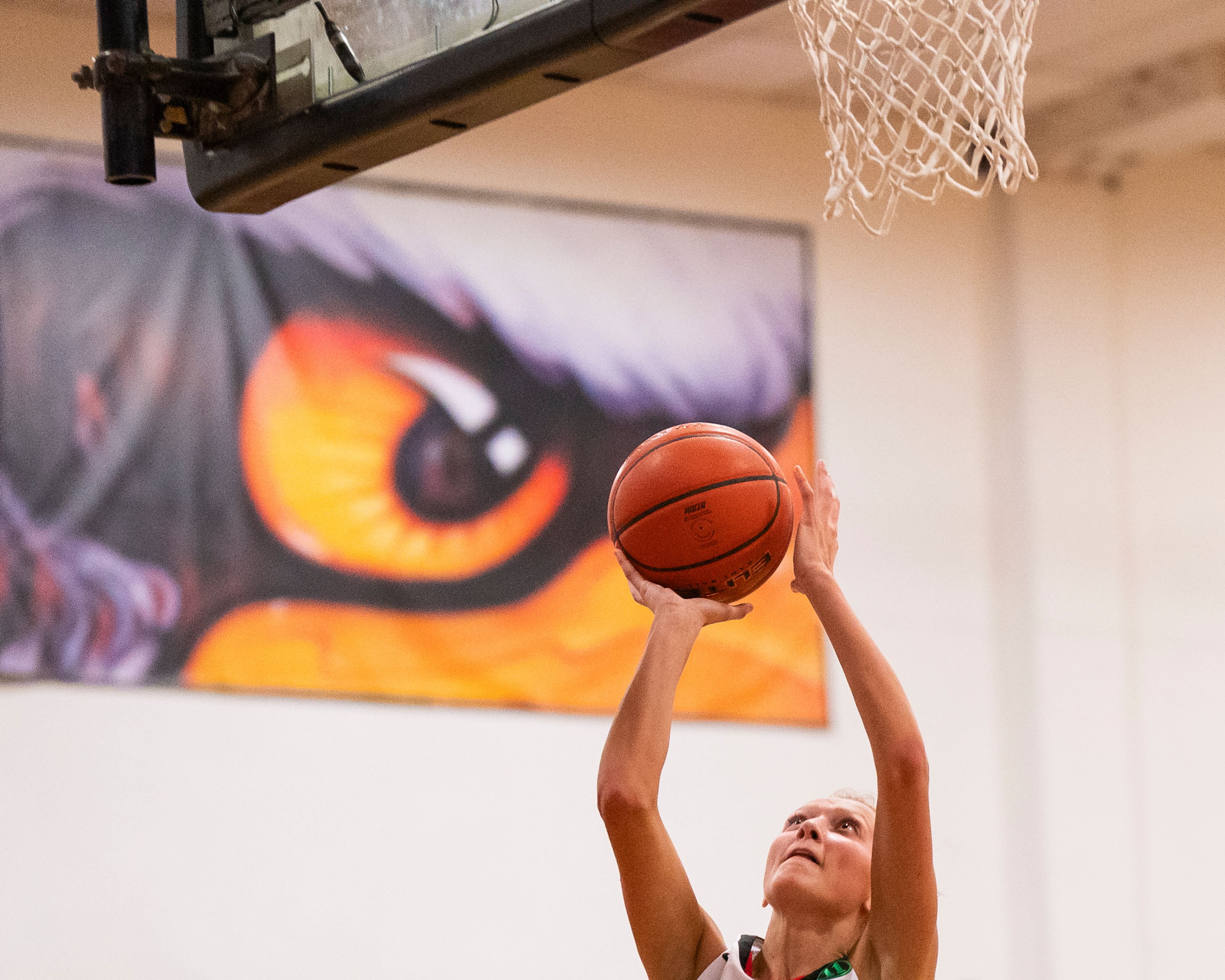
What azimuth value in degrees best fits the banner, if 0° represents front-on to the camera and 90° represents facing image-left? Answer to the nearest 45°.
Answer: approximately 0°

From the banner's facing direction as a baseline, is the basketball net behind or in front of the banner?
in front

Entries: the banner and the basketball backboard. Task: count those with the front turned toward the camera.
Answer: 1

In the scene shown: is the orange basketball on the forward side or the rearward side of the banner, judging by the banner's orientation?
on the forward side

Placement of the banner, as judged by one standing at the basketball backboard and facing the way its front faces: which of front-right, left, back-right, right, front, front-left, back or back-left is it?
front-left

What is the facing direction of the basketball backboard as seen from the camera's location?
facing away from the viewer and to the right of the viewer

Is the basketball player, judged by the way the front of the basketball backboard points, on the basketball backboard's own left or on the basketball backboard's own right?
on the basketball backboard's own right

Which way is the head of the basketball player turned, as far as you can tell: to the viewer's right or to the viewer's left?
to the viewer's left
